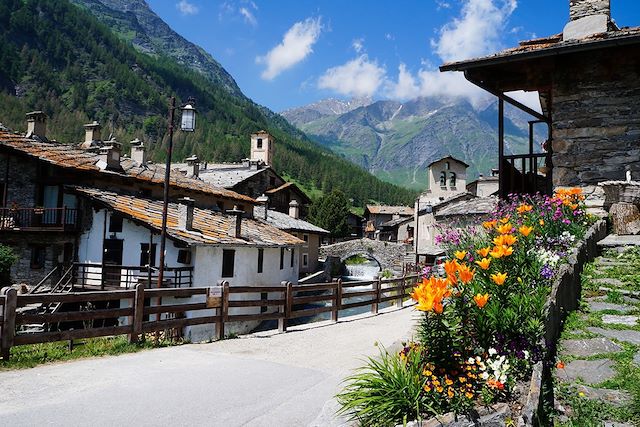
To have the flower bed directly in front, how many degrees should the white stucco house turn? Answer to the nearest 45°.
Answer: approximately 45° to its left

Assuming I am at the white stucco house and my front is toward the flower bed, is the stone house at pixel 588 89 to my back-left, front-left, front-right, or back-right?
front-left
